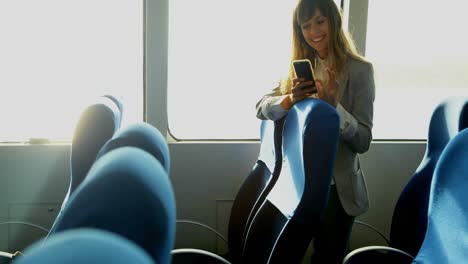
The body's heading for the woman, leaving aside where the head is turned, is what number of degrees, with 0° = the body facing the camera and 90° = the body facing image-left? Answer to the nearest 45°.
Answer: approximately 45°

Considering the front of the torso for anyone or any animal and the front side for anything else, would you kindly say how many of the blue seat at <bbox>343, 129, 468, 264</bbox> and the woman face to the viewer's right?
0

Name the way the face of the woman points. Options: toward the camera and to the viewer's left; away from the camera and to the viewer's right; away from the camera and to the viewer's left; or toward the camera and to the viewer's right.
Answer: toward the camera and to the viewer's left
